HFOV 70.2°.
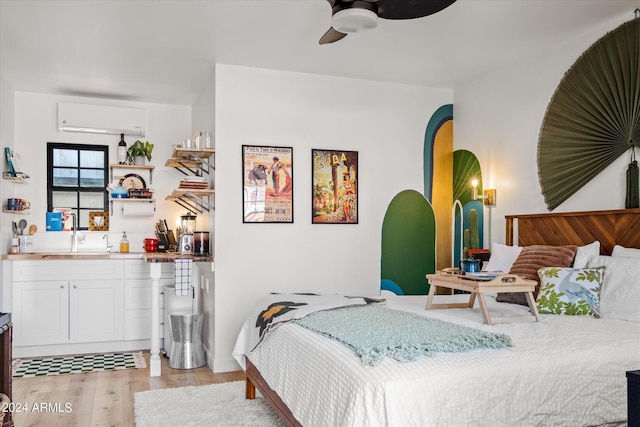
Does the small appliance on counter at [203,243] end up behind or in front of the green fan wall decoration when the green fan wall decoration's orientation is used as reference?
in front

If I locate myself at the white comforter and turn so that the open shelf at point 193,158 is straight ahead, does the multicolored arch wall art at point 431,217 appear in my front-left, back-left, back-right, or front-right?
front-right

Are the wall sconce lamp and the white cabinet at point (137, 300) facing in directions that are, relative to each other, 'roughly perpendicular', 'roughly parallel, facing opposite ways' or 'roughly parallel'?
roughly perpendicular

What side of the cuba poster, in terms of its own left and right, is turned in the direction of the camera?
front

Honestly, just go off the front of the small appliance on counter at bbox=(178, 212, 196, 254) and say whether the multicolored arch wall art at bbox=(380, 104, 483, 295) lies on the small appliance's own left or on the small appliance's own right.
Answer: on the small appliance's own left

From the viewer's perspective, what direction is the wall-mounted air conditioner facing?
toward the camera

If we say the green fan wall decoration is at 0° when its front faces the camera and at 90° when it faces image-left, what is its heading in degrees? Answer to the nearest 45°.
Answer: approximately 45°

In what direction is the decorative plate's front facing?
toward the camera

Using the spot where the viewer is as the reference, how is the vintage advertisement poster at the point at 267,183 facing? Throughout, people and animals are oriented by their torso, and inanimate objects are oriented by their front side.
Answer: facing the viewer

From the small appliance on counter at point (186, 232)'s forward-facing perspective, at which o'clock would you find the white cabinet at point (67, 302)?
The white cabinet is roughly at 3 o'clock from the small appliance on counter.

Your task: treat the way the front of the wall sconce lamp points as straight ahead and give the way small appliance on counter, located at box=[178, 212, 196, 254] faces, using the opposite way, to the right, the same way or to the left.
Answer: to the left
